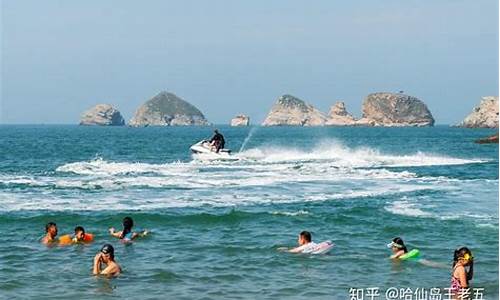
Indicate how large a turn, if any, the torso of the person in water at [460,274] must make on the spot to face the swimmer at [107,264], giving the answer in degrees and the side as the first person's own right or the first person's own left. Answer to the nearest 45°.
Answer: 0° — they already face them

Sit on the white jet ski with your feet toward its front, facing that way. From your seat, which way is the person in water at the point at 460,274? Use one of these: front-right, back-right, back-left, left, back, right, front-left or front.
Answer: left

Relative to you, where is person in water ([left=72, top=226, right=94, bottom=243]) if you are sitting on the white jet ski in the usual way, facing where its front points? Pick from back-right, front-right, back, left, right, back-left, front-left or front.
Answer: left

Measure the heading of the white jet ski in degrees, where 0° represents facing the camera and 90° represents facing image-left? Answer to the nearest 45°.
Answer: approximately 90°

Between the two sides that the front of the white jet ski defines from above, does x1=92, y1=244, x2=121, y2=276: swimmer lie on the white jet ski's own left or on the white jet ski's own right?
on the white jet ski's own left

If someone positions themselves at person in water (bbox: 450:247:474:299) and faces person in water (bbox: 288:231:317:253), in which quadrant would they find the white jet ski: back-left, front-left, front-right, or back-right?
front-right

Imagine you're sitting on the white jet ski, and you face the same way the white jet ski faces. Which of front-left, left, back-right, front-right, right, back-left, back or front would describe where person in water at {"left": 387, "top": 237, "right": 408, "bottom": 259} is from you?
left

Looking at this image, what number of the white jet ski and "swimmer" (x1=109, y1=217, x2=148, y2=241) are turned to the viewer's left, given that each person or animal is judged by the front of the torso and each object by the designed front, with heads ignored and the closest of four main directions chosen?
1
